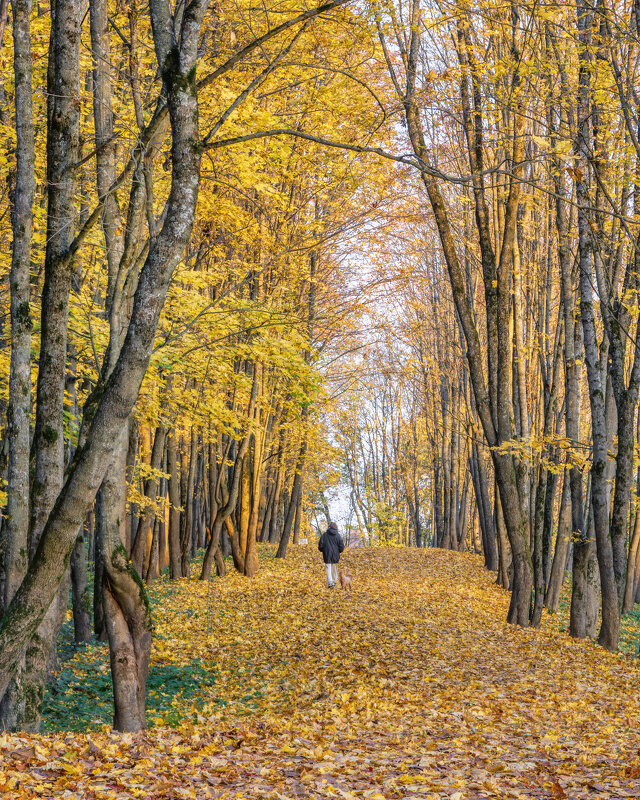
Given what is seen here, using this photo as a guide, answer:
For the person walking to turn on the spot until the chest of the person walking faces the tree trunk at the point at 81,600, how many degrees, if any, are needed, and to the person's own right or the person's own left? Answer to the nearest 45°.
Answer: approximately 135° to the person's own left

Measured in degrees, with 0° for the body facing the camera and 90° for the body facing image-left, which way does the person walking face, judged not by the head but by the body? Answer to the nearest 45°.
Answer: approximately 180°

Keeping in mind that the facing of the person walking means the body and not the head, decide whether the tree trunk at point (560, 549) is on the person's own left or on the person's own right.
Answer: on the person's own right

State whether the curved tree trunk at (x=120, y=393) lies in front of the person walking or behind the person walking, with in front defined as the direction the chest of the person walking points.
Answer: behind

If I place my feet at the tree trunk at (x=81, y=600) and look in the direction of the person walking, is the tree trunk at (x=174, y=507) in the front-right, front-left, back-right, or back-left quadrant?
front-left

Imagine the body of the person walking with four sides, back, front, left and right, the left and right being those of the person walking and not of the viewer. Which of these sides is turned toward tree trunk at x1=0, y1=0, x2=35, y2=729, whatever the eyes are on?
back

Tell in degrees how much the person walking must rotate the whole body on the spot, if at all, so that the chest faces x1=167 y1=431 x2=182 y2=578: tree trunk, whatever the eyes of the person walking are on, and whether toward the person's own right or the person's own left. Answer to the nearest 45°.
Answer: approximately 90° to the person's own left
